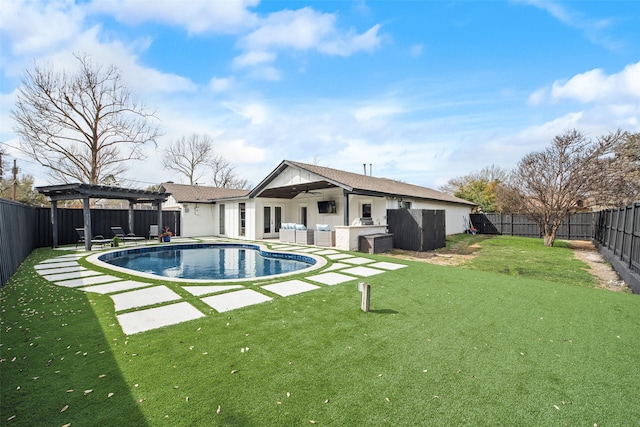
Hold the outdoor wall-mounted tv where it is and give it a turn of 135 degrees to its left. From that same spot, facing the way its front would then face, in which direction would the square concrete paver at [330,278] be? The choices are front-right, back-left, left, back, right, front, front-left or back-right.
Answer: right

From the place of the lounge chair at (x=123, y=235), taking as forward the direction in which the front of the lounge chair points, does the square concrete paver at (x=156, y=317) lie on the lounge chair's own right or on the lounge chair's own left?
on the lounge chair's own right

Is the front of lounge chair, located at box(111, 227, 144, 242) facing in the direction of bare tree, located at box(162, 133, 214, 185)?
no

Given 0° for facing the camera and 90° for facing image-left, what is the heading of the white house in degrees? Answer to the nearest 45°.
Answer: approximately 45°

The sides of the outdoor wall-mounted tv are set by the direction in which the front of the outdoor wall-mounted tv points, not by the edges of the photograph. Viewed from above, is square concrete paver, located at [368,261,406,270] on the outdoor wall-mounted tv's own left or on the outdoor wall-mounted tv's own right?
on the outdoor wall-mounted tv's own left

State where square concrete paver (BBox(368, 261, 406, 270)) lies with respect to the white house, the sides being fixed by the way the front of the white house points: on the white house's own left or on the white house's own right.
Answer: on the white house's own left

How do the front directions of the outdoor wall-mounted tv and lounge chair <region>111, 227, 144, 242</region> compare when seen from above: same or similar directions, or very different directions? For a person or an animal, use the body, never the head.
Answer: very different directions

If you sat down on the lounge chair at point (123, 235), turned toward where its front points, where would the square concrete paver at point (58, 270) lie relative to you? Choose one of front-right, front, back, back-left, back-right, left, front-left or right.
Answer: right

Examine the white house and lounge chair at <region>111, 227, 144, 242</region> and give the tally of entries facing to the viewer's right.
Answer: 1
